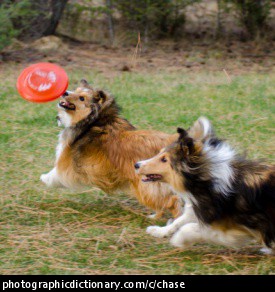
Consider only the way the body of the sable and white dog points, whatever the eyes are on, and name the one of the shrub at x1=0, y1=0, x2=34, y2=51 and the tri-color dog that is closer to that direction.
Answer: the shrub

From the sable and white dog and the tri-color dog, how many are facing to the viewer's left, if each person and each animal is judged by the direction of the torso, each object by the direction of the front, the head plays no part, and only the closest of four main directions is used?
2

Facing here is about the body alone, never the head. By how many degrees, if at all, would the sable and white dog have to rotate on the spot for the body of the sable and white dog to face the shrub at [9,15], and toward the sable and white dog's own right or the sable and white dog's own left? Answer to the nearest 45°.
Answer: approximately 90° to the sable and white dog's own right

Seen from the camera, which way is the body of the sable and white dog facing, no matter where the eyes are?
to the viewer's left

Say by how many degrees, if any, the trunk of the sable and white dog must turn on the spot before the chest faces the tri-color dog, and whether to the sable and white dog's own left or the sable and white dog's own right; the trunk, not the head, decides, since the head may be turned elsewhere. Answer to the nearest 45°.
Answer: approximately 135° to the sable and white dog's own left

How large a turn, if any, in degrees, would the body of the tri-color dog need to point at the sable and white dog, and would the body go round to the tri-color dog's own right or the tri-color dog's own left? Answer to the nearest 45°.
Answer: approximately 45° to the tri-color dog's own right

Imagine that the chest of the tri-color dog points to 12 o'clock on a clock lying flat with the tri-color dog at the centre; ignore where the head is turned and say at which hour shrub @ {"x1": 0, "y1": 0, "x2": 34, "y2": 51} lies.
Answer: The shrub is roughly at 2 o'clock from the tri-color dog.

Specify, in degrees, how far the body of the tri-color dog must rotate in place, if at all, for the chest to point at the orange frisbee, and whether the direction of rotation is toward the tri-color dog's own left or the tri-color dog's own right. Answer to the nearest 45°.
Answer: approximately 45° to the tri-color dog's own right

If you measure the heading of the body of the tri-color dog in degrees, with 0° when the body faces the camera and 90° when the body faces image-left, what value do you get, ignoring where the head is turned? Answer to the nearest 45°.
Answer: approximately 90°
